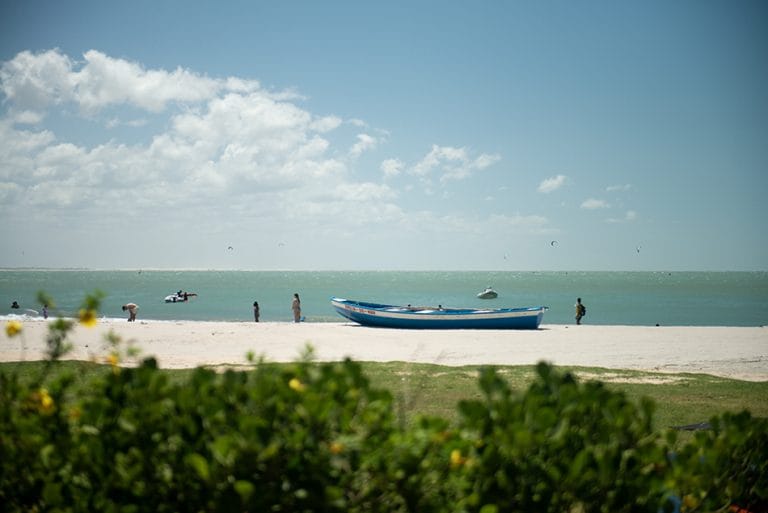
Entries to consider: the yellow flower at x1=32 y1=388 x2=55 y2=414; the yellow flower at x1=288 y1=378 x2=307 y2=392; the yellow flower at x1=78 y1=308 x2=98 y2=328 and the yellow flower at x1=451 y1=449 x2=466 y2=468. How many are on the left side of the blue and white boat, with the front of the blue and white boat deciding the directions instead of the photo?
4

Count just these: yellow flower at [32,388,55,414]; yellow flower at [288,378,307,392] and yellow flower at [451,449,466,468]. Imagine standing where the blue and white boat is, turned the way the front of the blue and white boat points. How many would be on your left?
3

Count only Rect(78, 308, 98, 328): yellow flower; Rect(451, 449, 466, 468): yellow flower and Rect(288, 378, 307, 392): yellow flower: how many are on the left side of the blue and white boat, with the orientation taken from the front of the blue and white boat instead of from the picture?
3

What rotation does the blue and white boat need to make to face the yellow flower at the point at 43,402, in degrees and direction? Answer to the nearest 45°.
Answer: approximately 90° to its left

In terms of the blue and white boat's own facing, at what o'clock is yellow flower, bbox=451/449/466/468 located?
The yellow flower is roughly at 9 o'clock from the blue and white boat.

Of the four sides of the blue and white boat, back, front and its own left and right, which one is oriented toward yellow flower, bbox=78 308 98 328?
left

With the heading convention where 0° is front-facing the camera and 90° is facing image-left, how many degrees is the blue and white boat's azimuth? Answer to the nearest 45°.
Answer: approximately 90°

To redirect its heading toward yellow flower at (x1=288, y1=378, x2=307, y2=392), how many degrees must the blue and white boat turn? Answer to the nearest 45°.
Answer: approximately 90° to its left
